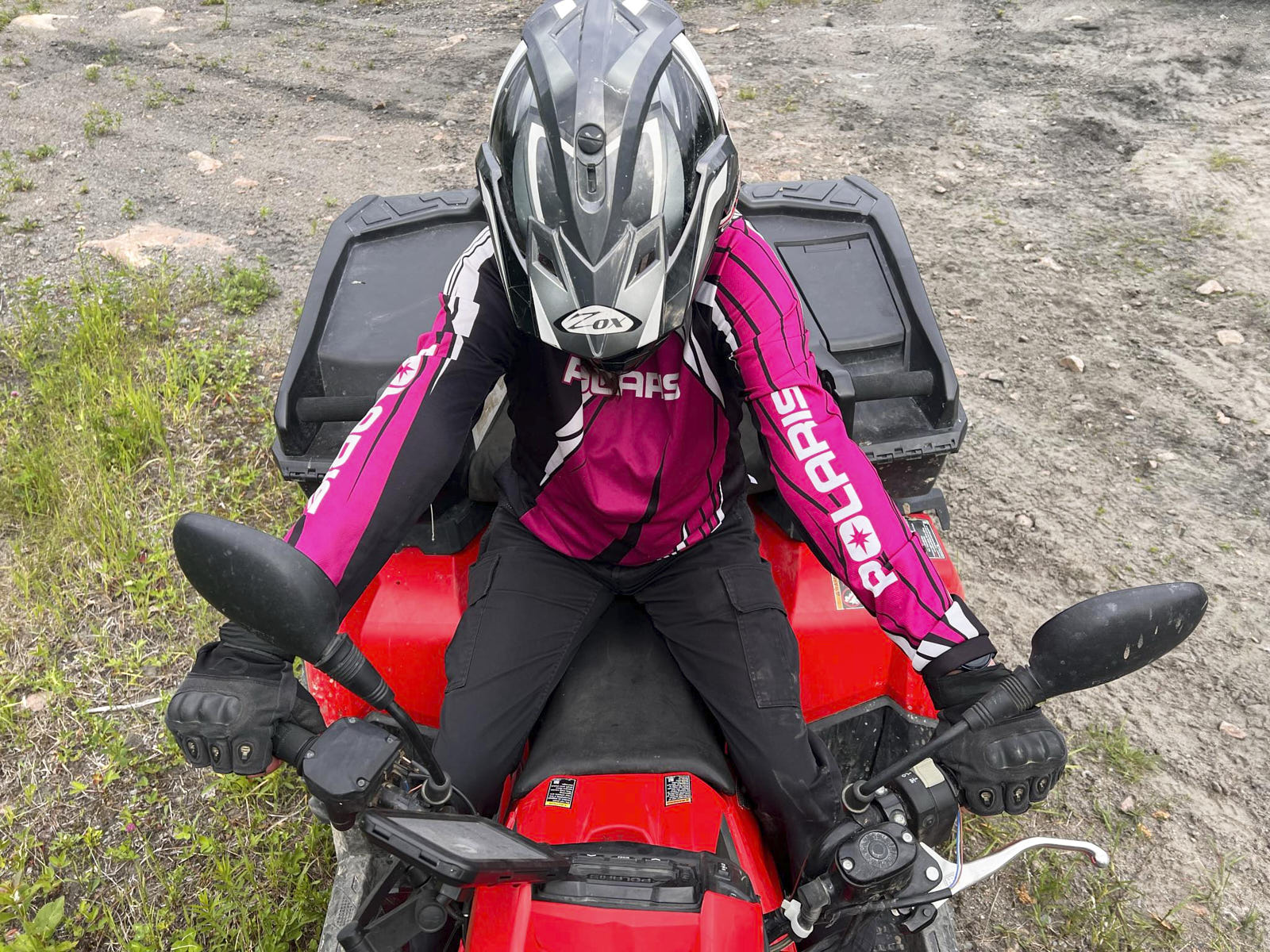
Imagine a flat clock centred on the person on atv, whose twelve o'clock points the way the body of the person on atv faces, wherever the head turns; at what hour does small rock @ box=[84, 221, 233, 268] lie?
The small rock is roughly at 5 o'clock from the person on atv.

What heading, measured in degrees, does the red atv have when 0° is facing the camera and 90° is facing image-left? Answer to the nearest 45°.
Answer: approximately 0°

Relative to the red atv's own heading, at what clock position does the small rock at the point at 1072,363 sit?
The small rock is roughly at 7 o'clock from the red atv.

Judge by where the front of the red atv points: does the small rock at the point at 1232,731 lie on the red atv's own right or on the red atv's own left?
on the red atv's own left

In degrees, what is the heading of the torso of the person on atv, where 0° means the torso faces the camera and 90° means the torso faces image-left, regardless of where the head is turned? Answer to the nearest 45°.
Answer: approximately 0°

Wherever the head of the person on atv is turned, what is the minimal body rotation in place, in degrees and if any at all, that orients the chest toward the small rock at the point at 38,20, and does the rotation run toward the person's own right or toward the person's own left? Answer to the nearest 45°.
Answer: approximately 135° to the person's own right
